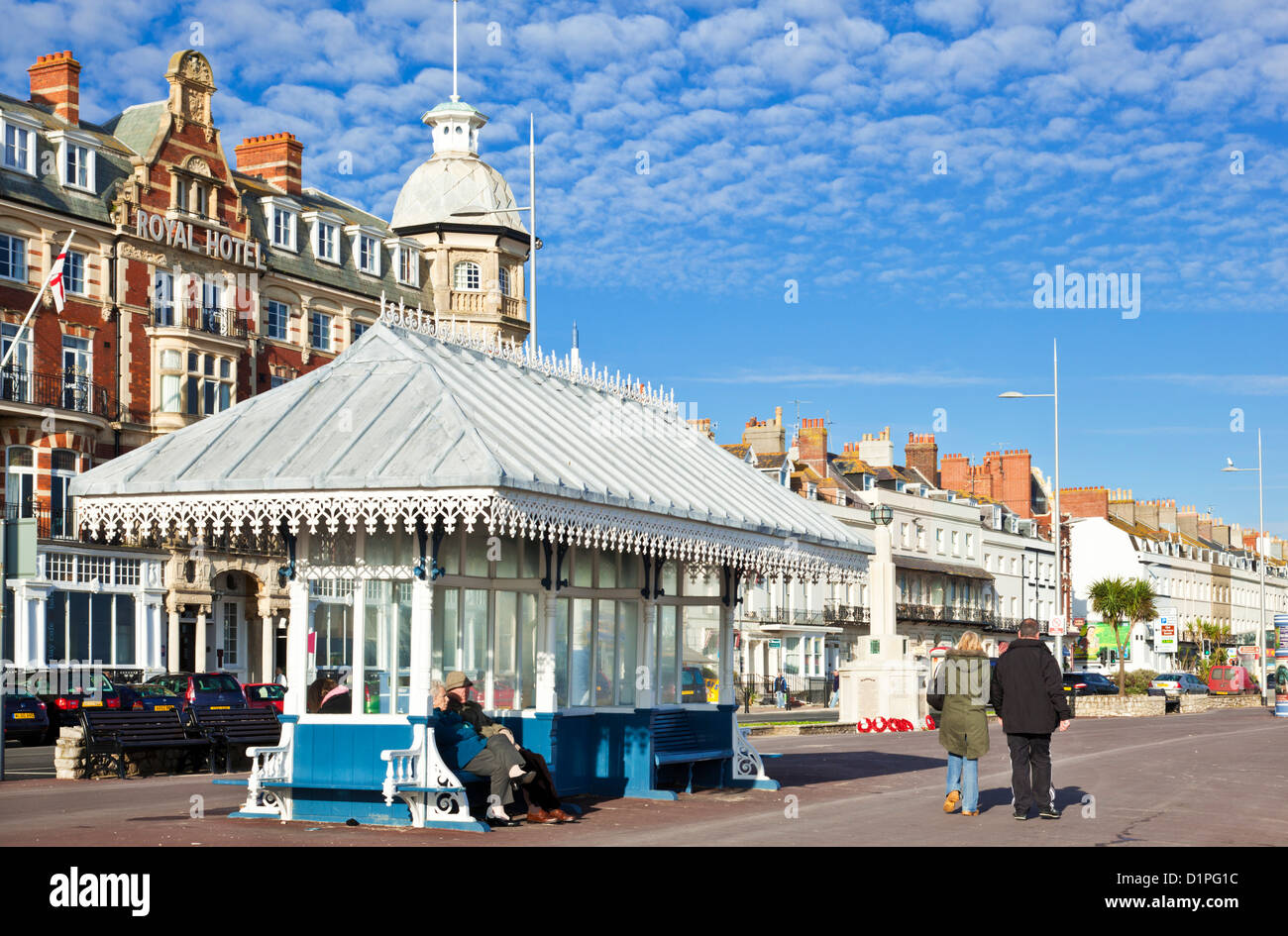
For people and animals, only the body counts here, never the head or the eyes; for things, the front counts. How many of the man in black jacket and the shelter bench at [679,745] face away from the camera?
1

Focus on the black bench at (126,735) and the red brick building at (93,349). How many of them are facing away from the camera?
0

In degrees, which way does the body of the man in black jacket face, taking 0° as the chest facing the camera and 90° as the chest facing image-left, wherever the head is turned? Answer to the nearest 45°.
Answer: approximately 180°

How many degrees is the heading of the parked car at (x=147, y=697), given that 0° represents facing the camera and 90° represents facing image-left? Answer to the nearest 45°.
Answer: approximately 135°

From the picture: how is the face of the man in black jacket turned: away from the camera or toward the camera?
away from the camera

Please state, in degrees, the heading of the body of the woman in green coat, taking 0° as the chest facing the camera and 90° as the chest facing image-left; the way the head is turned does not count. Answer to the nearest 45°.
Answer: approximately 180°

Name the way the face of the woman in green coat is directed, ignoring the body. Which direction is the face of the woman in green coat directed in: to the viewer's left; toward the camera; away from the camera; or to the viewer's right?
away from the camera

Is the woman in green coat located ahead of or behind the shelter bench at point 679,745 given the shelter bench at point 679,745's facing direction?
ahead

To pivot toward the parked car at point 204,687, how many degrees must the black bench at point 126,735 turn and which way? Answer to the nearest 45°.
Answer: approximately 135° to its left

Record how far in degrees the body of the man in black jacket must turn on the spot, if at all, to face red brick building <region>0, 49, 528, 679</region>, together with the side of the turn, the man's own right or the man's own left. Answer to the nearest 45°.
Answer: approximately 45° to the man's own left
